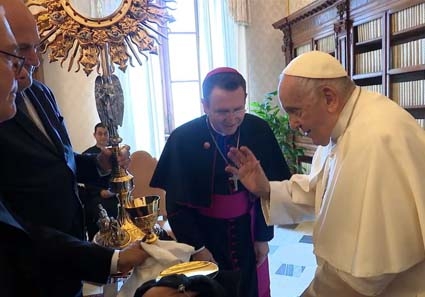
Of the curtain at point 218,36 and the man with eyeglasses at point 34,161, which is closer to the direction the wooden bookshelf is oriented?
the man with eyeglasses

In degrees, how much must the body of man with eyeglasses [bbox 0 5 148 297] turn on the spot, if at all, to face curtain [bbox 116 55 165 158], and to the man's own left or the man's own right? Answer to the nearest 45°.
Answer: approximately 90° to the man's own left

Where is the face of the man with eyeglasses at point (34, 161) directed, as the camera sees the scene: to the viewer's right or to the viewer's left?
to the viewer's right

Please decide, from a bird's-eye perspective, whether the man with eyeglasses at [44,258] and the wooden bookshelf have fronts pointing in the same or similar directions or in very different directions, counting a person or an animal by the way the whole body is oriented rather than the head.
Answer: very different directions

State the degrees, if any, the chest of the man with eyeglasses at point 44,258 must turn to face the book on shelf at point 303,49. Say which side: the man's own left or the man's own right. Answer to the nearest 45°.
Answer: approximately 45° to the man's own left

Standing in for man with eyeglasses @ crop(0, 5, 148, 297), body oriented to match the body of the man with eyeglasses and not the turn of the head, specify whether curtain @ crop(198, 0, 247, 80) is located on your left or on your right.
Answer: on your left

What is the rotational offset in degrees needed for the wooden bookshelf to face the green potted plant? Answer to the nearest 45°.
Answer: approximately 90° to its right

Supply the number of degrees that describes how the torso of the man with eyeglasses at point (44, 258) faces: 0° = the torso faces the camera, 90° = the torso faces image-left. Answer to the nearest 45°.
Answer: approximately 270°

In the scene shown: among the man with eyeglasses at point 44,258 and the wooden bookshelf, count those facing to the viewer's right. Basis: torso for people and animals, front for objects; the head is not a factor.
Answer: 1

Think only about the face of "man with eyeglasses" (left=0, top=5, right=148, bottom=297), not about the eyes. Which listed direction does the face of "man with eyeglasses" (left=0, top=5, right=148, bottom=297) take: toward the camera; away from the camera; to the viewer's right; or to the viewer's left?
to the viewer's right

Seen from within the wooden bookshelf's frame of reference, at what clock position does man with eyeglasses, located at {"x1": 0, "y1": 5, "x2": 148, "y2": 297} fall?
The man with eyeglasses is roughly at 11 o'clock from the wooden bookshelf.

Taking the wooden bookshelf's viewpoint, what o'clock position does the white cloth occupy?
The white cloth is roughly at 11 o'clock from the wooden bookshelf.

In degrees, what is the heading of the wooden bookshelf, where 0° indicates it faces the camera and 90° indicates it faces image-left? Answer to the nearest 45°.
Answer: approximately 45°
